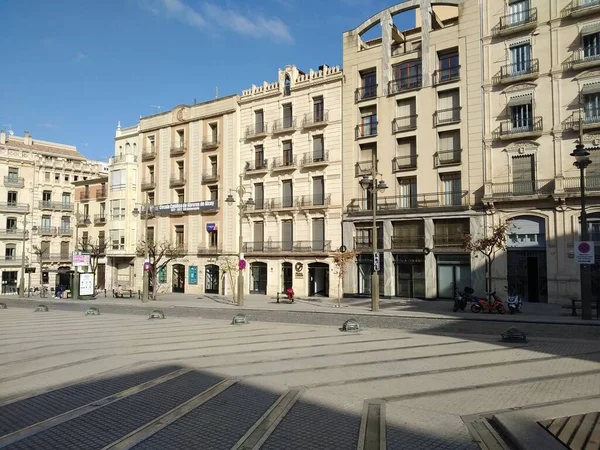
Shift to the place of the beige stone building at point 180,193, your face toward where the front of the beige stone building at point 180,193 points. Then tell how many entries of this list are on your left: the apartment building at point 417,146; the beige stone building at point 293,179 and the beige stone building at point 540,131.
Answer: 3

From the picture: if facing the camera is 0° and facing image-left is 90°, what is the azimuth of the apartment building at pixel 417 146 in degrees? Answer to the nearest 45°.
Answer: approximately 0°

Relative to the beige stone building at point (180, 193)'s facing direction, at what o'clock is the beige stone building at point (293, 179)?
the beige stone building at point (293, 179) is roughly at 9 o'clock from the beige stone building at point (180, 193).

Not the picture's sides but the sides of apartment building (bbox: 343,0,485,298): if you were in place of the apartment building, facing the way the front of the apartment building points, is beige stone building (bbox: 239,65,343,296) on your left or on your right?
on your right

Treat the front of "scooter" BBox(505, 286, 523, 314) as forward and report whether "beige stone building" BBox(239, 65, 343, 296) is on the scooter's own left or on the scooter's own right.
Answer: on the scooter's own right

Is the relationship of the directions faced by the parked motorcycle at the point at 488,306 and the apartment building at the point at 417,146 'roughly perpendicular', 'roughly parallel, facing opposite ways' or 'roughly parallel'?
roughly perpendicular
